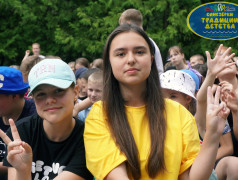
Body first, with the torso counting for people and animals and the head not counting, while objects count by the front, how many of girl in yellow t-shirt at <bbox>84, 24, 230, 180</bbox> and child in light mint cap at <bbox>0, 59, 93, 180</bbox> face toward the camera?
2

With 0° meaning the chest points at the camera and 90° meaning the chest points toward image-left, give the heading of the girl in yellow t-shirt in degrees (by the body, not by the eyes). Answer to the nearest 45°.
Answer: approximately 0°

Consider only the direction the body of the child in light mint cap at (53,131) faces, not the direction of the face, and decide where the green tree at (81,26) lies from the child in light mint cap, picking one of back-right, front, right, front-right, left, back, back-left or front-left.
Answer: back

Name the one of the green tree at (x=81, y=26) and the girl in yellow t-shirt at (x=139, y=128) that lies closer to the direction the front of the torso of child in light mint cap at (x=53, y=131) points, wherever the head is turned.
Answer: the girl in yellow t-shirt

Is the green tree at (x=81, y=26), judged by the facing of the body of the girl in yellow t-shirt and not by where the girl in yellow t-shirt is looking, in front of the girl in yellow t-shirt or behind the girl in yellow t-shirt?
behind
